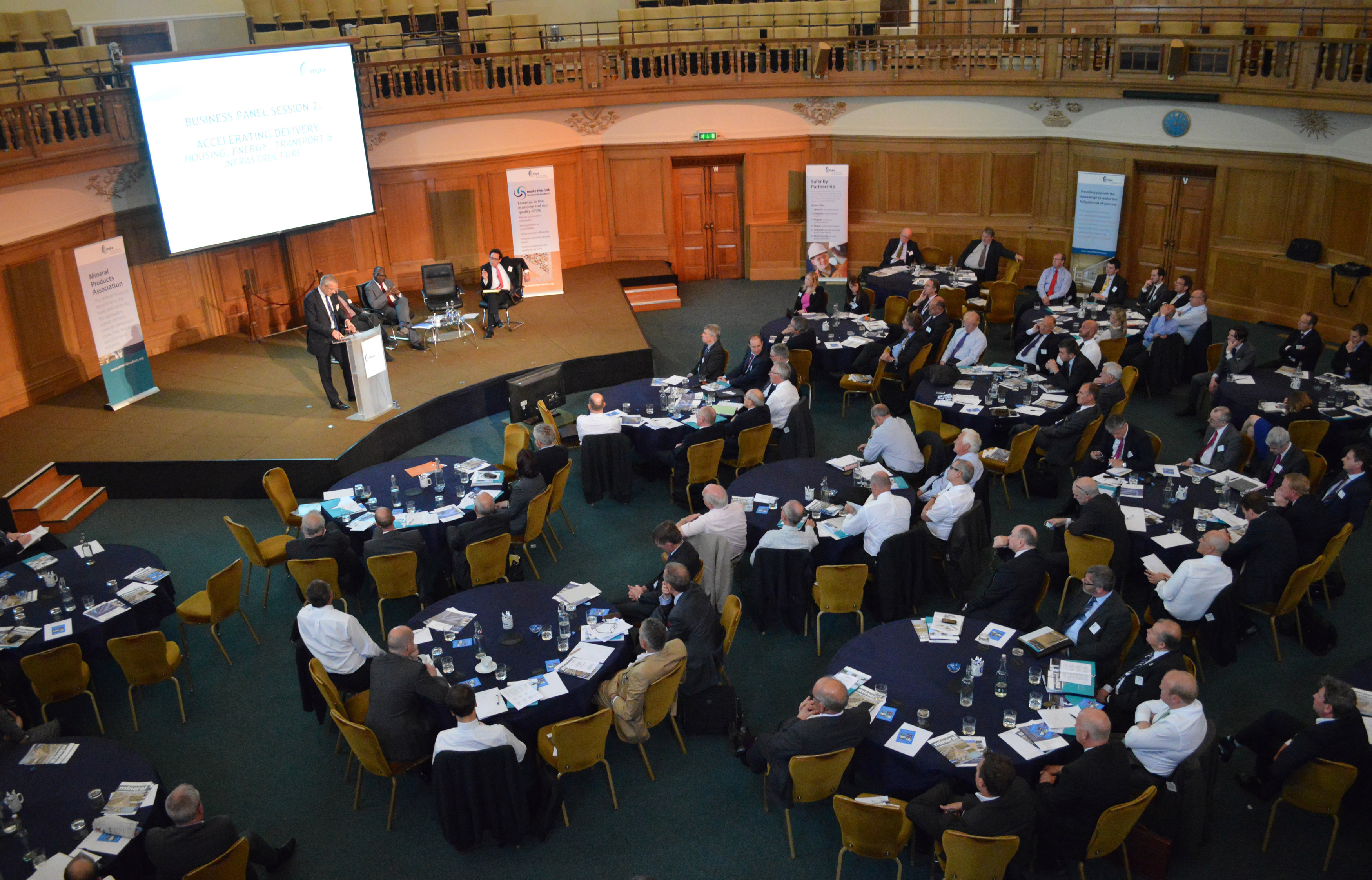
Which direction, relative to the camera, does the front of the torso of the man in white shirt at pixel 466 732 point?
away from the camera

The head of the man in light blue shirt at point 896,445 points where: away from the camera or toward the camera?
away from the camera

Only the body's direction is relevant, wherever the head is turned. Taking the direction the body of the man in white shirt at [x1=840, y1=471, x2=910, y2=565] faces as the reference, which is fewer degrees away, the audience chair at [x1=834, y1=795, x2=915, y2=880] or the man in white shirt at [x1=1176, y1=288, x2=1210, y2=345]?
the man in white shirt

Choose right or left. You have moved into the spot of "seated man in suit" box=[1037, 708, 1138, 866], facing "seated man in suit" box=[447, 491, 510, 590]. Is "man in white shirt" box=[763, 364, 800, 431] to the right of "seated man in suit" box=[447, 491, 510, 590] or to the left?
right

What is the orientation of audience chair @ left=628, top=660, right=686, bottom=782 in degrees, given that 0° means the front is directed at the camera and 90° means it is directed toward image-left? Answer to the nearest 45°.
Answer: approximately 135°

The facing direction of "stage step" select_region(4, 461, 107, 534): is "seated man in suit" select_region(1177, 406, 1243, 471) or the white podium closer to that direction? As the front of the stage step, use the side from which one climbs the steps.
the seated man in suit

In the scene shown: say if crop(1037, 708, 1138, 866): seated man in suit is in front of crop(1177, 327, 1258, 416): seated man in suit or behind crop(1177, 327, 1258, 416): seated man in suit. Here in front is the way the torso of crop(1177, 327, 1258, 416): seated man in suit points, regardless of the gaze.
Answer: in front

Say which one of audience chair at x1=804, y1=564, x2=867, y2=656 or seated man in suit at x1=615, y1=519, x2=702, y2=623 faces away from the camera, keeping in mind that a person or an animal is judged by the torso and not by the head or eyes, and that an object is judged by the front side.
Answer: the audience chair

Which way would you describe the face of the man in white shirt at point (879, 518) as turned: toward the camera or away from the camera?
away from the camera

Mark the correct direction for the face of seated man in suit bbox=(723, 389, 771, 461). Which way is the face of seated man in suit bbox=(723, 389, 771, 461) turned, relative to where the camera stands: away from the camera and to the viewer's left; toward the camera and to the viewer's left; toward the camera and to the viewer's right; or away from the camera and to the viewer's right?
away from the camera and to the viewer's left

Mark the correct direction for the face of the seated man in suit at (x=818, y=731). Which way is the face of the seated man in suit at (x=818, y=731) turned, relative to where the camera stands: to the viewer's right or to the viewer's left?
to the viewer's left

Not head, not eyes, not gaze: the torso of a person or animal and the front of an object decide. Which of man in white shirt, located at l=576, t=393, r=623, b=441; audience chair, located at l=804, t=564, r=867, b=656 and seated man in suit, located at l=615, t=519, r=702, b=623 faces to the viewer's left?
the seated man in suit

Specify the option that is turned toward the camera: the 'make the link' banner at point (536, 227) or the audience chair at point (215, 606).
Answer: the 'make the link' banner

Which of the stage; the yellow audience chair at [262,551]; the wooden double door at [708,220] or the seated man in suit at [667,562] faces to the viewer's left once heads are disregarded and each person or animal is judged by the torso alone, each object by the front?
the seated man in suit

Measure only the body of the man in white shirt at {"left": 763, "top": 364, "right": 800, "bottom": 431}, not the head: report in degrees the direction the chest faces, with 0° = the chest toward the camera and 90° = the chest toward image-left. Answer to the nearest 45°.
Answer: approximately 90°

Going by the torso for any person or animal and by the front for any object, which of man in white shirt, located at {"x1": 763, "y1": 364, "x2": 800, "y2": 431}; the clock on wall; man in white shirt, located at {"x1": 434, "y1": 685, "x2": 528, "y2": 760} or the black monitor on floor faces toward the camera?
the clock on wall

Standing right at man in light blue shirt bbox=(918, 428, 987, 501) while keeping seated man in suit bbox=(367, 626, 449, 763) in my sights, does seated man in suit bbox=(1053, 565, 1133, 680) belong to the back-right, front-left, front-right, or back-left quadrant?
front-left

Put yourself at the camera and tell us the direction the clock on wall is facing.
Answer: facing the viewer

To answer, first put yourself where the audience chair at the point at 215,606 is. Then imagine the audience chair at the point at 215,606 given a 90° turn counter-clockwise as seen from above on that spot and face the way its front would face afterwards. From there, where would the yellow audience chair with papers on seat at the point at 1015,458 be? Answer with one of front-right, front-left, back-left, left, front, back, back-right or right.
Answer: back-left

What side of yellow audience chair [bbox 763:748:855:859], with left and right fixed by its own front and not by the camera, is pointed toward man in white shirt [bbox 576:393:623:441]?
front

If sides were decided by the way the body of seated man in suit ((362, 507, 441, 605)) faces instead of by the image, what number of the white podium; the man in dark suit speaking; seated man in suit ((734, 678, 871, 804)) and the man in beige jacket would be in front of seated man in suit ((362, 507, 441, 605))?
2

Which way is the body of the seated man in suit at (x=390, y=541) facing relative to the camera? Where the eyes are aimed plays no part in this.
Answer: away from the camera

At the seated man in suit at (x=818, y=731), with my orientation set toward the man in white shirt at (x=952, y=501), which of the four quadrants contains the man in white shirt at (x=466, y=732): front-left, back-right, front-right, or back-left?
back-left

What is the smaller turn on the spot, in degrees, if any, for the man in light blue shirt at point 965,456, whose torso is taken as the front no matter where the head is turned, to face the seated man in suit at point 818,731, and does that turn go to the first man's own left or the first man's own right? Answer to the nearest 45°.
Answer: approximately 90° to the first man's own left

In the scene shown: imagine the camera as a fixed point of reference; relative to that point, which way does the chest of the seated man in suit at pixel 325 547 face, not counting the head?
away from the camera
